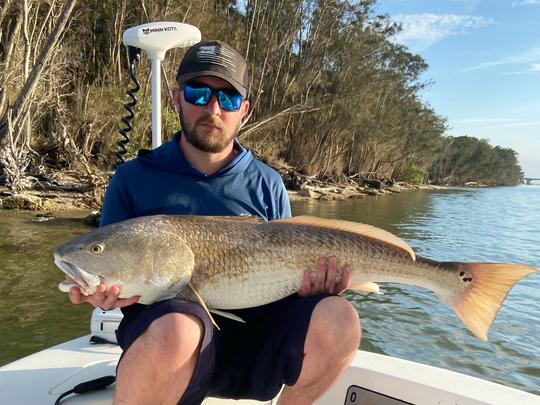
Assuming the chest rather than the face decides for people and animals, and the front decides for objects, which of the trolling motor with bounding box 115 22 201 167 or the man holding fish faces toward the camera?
the man holding fish

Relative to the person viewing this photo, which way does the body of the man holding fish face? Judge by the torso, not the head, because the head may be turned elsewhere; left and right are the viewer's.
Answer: facing the viewer

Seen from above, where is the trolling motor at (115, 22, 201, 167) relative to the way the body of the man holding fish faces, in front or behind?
behind

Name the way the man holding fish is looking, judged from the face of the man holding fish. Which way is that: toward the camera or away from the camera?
toward the camera
